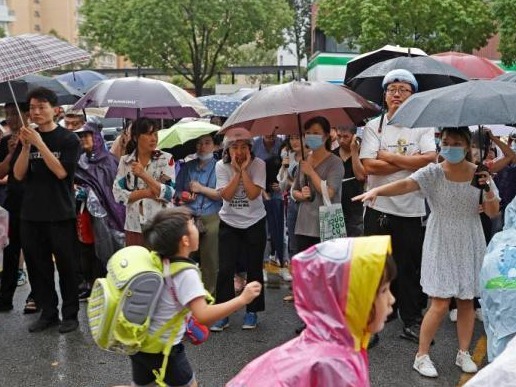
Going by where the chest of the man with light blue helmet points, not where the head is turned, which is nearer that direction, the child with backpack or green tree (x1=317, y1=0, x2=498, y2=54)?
the child with backpack

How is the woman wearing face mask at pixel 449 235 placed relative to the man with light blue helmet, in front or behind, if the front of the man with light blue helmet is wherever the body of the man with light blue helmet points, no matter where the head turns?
in front

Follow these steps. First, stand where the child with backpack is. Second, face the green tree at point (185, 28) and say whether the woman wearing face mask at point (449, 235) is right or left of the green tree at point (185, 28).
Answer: right

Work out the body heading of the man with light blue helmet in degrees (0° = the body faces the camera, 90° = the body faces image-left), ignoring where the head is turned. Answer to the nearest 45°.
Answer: approximately 0°

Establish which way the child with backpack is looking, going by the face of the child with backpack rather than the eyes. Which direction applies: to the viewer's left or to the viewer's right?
to the viewer's right

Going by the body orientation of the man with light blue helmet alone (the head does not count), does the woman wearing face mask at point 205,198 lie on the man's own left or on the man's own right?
on the man's own right

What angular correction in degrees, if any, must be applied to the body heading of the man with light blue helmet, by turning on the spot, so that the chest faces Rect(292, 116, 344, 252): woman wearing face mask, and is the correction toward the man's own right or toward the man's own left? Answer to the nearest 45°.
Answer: approximately 90° to the man's own right

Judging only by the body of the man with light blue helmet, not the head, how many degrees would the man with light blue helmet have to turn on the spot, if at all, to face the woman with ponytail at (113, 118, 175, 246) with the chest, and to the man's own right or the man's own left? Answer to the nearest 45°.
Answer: approximately 90° to the man's own right

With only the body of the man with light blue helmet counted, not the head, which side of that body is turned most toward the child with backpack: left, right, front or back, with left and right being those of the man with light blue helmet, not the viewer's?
front

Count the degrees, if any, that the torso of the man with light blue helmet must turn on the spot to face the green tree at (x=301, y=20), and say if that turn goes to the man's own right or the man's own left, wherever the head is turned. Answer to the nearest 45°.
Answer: approximately 180°

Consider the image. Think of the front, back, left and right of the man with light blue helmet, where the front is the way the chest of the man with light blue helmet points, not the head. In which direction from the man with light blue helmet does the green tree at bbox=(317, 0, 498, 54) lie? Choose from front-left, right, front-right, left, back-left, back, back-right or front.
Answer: back

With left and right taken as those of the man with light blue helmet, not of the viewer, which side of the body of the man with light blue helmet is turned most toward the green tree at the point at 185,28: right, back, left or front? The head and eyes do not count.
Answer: back

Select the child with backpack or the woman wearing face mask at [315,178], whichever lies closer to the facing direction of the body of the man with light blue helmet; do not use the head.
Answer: the child with backpack

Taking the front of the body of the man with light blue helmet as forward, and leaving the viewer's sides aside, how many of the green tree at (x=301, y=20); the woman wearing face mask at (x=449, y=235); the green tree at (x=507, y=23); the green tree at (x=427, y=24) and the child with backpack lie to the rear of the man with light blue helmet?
3
